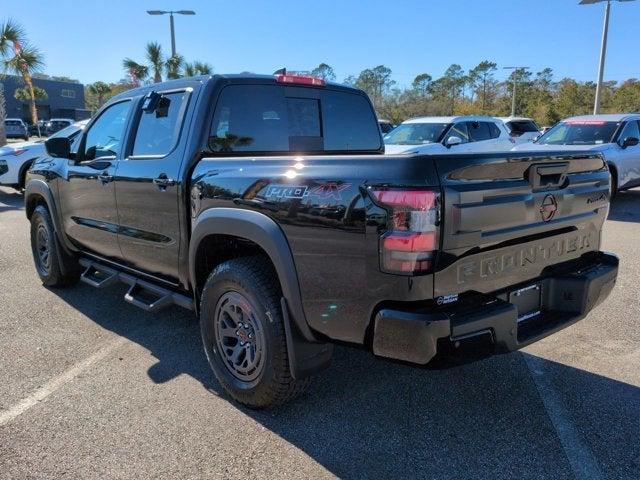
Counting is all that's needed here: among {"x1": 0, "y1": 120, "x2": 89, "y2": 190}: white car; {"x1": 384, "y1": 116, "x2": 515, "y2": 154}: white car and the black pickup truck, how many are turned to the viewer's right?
0

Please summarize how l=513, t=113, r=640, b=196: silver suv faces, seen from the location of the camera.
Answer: facing the viewer and to the left of the viewer

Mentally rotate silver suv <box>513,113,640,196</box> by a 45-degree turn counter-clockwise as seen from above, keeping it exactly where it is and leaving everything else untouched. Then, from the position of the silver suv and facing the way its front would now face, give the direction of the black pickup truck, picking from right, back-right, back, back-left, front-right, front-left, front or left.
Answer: front

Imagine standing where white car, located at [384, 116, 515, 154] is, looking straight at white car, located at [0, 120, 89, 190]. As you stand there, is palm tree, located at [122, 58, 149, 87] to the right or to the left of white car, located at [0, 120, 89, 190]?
right

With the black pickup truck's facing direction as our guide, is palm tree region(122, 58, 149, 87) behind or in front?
in front

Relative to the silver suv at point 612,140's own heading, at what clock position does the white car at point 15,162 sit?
The white car is roughly at 1 o'clock from the silver suv.

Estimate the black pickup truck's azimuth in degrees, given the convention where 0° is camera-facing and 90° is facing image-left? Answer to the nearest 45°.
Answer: approximately 135°

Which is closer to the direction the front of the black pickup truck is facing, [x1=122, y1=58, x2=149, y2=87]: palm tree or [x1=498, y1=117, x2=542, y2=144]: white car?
the palm tree

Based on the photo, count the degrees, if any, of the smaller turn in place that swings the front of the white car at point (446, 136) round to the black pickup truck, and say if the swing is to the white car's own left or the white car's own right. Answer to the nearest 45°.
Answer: approximately 45° to the white car's own left

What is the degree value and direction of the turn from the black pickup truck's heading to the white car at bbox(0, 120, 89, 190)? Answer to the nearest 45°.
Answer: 0° — it already faces it
